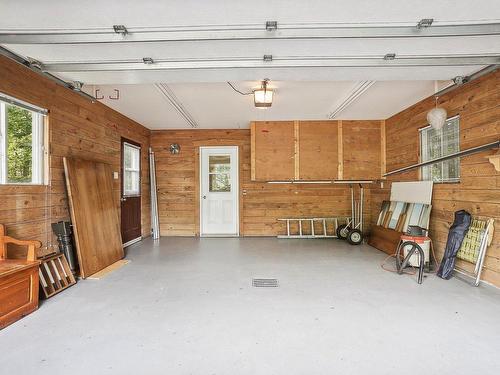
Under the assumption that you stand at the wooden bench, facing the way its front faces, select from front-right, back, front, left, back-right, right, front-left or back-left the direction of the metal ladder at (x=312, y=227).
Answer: front-left

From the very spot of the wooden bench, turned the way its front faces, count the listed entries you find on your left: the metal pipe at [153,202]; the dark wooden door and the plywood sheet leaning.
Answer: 3

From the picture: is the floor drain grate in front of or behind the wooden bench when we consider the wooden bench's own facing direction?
in front

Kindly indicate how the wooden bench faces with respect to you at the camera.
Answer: facing the viewer and to the right of the viewer

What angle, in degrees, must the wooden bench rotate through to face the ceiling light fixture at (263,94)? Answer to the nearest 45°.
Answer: approximately 45° to its left

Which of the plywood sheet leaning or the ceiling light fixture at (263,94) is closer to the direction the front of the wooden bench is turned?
the ceiling light fixture

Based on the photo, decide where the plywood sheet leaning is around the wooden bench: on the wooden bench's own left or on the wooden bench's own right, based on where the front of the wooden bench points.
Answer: on the wooden bench's own left

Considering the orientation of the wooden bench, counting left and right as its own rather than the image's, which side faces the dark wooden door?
left

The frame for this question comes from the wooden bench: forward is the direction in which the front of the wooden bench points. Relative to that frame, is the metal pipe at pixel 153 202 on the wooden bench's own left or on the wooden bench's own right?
on the wooden bench's own left

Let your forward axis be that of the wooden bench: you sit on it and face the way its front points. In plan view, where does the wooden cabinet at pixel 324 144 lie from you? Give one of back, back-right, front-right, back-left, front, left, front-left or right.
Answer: front-left

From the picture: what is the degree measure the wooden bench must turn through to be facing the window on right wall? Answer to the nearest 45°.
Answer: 0° — it already faces it

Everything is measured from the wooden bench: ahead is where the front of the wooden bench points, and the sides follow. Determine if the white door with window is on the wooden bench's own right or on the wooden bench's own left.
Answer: on the wooden bench's own left

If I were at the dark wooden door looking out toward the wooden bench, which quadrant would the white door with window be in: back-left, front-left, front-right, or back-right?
back-left
